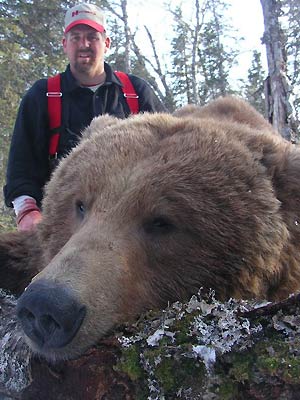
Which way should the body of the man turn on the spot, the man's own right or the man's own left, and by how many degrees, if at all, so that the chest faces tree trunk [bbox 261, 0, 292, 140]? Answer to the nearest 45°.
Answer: approximately 135° to the man's own left
